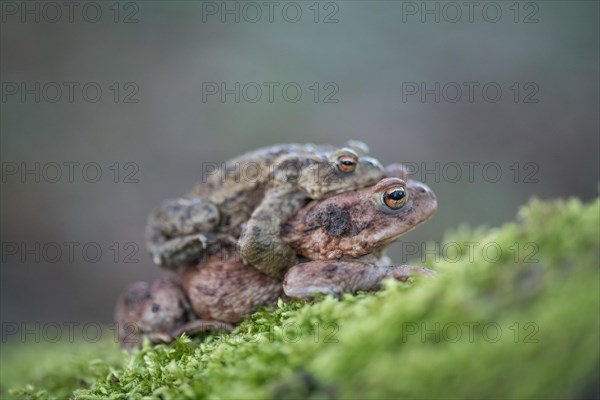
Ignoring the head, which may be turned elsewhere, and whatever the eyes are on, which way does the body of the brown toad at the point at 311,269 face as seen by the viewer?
to the viewer's right

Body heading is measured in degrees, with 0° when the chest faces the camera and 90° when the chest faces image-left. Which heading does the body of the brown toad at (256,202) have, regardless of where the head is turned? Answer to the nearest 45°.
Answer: approximately 270°
